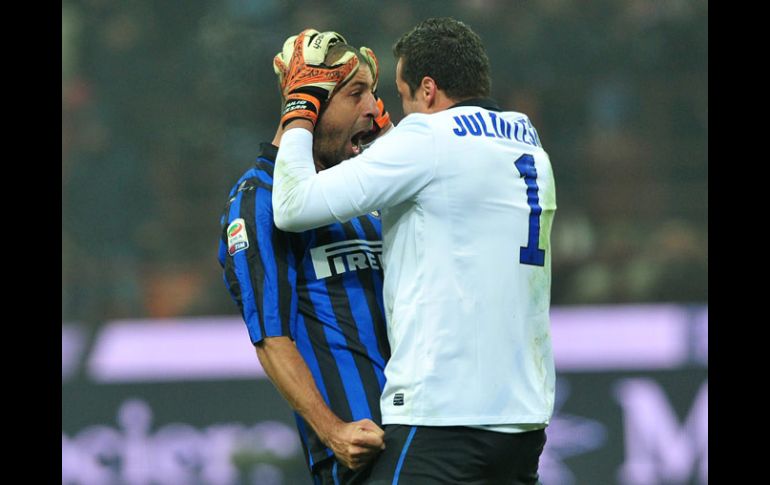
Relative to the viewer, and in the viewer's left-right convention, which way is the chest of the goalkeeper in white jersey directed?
facing away from the viewer and to the left of the viewer

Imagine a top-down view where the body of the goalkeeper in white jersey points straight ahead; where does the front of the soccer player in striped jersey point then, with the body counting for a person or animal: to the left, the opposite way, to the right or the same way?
the opposite way

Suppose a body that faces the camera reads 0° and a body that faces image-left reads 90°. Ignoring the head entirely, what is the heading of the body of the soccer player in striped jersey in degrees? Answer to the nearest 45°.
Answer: approximately 315°
